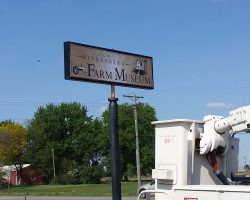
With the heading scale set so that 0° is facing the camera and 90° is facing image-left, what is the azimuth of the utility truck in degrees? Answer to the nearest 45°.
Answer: approximately 270°

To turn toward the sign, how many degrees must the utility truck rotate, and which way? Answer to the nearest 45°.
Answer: approximately 135° to its left

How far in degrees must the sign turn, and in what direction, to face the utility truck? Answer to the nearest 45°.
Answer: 0° — it already faces it

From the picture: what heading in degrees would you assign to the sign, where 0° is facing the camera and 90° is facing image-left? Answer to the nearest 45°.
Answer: approximately 315°
